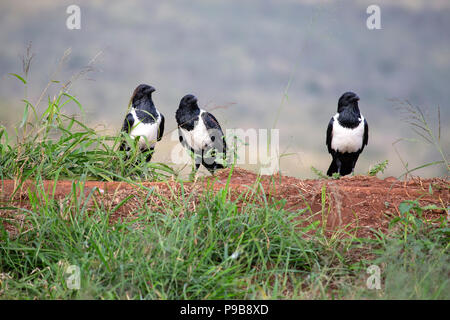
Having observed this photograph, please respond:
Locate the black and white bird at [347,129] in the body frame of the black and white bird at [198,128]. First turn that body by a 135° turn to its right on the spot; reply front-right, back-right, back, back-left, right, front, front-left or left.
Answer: right

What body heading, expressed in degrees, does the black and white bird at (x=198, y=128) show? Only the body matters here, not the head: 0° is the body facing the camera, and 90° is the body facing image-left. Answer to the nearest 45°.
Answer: approximately 45°
